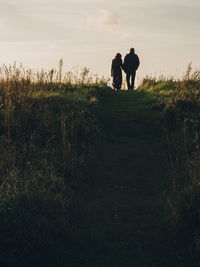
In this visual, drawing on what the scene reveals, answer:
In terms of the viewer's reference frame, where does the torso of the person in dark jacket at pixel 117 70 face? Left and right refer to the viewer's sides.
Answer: facing away from the viewer

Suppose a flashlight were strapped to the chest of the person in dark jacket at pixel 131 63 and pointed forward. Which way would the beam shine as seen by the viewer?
away from the camera

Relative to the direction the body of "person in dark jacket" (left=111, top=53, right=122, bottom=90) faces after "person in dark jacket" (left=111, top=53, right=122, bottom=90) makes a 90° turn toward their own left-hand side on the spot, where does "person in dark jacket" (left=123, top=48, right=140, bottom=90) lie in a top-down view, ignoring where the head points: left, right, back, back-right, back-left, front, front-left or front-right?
back
